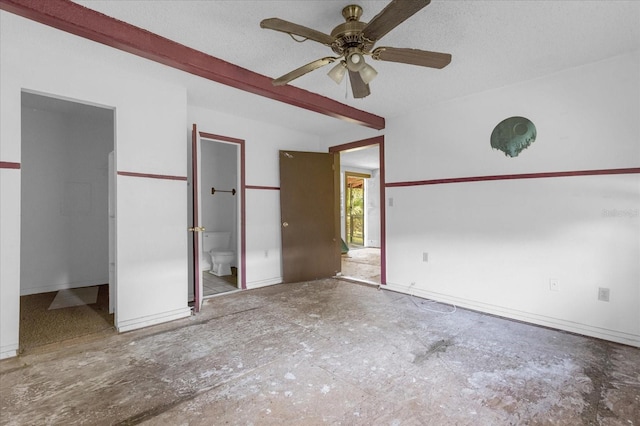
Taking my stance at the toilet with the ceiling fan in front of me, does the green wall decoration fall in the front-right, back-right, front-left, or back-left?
front-left

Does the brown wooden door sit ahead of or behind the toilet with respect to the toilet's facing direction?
ahead

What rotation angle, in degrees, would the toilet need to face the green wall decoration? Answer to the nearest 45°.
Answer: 0° — it already faces it

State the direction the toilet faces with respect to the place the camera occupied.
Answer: facing the viewer and to the right of the viewer

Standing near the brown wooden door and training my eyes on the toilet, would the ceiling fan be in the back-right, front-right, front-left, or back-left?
back-left

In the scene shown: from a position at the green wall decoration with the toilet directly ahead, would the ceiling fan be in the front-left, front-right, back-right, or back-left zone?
front-left

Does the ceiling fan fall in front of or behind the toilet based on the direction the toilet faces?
in front

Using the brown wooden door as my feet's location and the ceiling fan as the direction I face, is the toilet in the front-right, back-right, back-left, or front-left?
back-right
